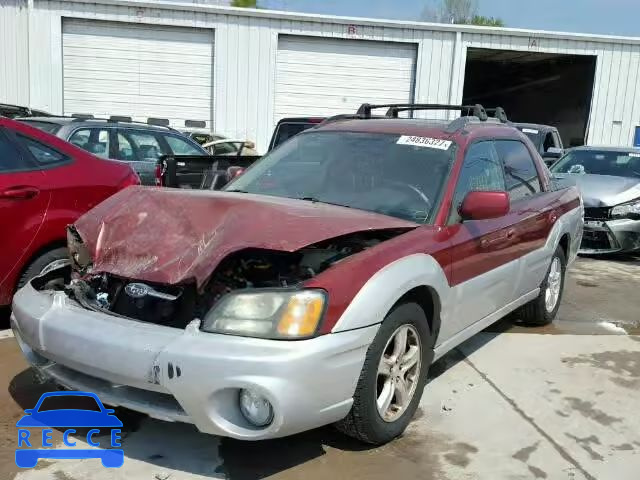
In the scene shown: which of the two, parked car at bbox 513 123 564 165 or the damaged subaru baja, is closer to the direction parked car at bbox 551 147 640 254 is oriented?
the damaged subaru baja

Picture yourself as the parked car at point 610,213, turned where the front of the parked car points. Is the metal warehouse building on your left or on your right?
on your right

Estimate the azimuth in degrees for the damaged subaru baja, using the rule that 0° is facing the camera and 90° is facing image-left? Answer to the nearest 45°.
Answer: approximately 45°

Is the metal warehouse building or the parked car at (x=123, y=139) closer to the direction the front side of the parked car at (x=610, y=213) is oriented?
the parked car

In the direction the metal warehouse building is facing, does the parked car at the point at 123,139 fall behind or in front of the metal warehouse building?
in front

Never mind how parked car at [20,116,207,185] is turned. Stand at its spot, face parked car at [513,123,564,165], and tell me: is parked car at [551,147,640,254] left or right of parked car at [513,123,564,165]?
right

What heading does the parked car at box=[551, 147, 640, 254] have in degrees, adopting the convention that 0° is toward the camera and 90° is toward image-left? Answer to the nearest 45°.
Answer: approximately 45°

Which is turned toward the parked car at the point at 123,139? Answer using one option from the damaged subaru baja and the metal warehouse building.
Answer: the metal warehouse building

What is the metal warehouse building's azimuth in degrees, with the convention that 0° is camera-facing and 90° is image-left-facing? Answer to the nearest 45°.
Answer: approximately 0°

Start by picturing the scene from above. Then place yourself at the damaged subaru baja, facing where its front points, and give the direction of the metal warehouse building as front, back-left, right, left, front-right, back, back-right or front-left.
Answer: back-right
